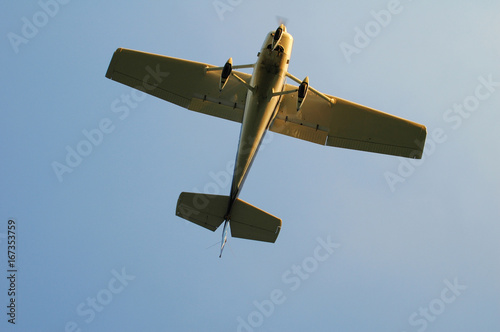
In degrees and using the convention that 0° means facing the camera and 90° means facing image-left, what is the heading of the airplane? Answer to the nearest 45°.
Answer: approximately 180°
